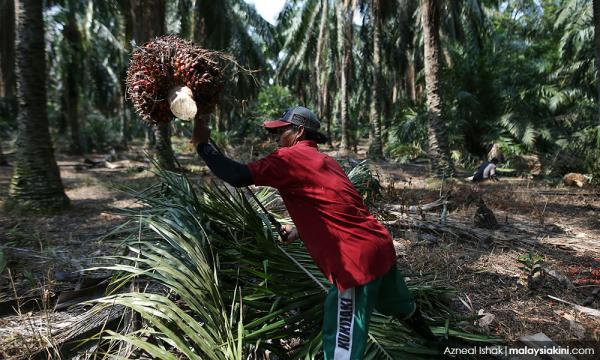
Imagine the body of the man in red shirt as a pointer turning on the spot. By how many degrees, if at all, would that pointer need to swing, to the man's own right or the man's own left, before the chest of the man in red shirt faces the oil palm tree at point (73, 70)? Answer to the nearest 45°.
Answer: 0° — they already face it

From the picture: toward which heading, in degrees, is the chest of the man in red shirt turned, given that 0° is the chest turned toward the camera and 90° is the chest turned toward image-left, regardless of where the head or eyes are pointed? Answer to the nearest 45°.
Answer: approximately 135°

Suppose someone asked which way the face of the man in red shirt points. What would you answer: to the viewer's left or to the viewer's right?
to the viewer's left

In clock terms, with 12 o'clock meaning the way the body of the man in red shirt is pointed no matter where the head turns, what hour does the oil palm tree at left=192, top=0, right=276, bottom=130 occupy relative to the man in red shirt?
The oil palm tree is roughly at 1 o'clock from the man in red shirt.
